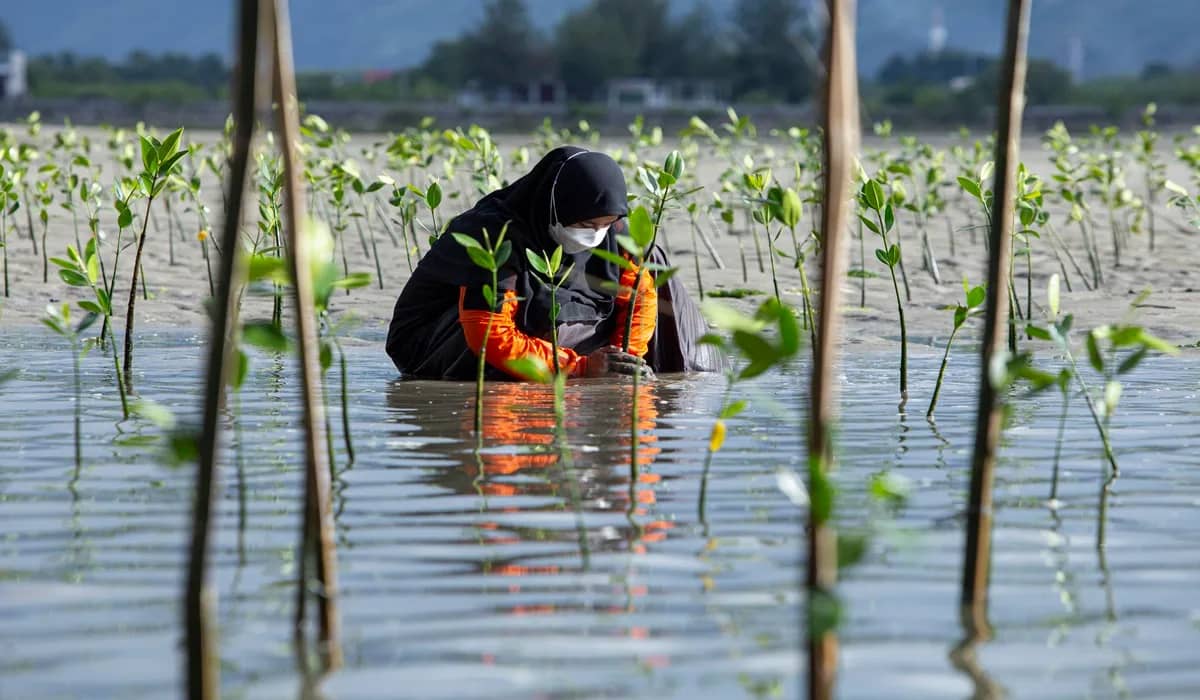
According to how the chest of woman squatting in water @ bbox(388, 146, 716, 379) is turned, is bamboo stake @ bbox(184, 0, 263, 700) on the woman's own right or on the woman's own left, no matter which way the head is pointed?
on the woman's own right

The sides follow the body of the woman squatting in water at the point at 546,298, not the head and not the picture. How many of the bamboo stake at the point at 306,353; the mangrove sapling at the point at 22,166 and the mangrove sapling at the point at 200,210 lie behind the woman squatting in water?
2

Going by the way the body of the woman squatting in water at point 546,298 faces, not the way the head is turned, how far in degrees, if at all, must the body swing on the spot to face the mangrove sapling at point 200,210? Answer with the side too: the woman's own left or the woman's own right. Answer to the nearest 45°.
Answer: approximately 180°

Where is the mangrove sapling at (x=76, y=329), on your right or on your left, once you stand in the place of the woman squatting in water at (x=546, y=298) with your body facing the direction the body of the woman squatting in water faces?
on your right

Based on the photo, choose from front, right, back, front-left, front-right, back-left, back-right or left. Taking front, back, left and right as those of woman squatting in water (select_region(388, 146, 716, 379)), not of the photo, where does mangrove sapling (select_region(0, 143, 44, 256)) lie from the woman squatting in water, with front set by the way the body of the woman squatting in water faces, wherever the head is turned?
back

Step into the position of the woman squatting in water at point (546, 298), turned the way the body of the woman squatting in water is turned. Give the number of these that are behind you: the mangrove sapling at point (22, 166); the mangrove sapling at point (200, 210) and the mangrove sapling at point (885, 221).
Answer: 2

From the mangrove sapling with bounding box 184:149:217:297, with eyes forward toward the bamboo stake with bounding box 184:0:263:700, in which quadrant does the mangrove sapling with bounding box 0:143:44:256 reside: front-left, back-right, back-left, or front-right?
back-right

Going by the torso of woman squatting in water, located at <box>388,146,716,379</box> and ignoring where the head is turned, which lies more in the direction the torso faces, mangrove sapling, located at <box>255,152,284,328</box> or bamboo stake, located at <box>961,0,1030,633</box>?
the bamboo stake

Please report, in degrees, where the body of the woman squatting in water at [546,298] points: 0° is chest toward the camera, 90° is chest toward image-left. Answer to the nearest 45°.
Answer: approximately 315°

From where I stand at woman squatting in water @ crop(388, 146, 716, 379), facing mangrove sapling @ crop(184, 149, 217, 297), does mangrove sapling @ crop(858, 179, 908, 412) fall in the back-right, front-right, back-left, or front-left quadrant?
back-right
